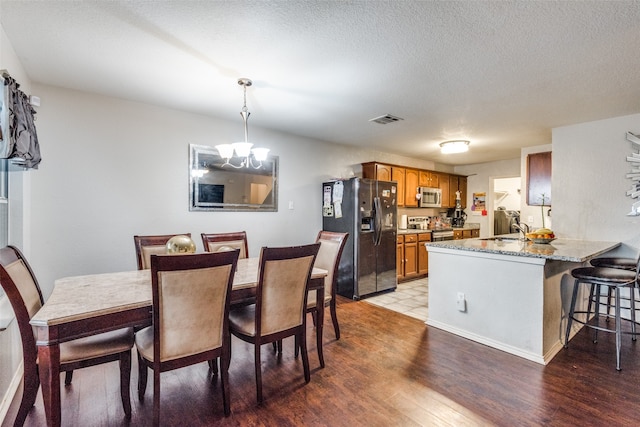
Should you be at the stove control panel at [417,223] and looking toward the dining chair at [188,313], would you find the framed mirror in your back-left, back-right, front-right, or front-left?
front-right

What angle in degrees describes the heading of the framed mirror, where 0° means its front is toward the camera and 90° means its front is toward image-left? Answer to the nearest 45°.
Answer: approximately 315°

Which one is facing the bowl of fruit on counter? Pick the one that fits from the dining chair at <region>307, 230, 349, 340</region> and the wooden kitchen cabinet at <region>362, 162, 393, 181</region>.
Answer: the wooden kitchen cabinet

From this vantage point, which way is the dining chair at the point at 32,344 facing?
to the viewer's right

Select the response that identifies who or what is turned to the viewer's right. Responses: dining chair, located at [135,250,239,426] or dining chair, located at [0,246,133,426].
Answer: dining chair, located at [0,246,133,426]

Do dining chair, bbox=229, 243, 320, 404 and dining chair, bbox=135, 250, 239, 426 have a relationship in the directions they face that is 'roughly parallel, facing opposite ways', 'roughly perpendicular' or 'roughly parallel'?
roughly parallel

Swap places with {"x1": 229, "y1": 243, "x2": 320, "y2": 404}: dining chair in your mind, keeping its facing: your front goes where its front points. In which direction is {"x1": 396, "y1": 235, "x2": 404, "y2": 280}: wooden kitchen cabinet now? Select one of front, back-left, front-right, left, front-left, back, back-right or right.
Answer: right

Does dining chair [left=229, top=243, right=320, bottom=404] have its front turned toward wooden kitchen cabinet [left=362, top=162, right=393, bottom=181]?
no

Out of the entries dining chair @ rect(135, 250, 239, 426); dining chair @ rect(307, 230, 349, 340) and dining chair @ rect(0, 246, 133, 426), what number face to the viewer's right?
1

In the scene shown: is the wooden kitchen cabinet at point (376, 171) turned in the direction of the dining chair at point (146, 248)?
no

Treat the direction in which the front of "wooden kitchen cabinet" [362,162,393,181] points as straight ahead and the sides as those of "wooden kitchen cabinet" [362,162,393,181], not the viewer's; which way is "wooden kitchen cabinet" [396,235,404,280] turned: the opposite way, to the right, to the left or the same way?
the same way

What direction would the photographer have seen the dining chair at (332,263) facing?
facing the viewer and to the left of the viewer

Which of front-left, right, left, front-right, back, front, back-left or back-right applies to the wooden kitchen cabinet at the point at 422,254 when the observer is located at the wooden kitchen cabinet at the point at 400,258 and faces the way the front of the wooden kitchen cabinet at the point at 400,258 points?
left

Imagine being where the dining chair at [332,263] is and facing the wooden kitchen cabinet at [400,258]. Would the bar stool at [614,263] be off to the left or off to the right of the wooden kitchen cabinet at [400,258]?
right

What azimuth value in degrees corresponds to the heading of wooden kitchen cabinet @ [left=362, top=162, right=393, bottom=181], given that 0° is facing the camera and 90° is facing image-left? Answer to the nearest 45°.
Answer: approximately 315°

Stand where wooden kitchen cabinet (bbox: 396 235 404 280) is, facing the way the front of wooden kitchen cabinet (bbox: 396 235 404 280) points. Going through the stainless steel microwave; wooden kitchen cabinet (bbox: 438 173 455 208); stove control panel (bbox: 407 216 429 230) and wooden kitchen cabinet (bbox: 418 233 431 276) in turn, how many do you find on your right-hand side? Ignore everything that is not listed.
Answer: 0

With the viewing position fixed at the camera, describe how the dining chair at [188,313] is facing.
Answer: facing away from the viewer and to the left of the viewer

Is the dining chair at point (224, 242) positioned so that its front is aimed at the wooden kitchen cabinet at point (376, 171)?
no

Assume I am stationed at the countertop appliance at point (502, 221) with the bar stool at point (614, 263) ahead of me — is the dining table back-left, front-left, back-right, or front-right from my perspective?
front-right
